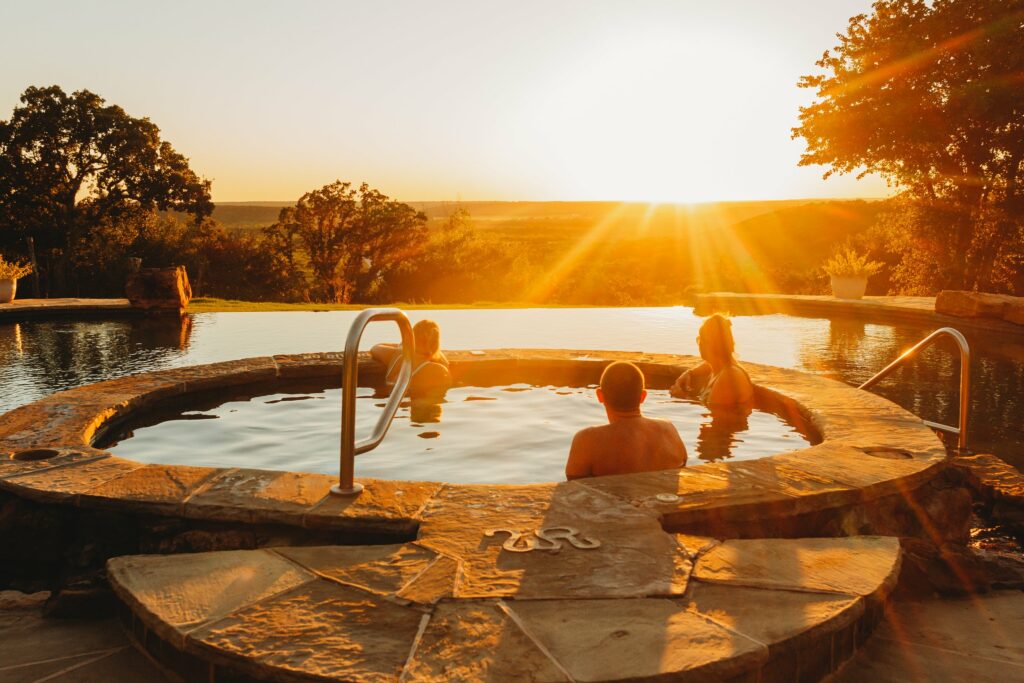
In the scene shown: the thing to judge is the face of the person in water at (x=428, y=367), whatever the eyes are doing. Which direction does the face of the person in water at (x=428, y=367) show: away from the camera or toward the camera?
away from the camera

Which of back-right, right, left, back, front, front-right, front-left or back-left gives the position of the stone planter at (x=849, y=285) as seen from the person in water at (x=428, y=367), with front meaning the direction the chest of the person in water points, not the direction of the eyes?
front-right

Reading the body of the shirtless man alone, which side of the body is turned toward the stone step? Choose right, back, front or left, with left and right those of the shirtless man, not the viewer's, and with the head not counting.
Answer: back

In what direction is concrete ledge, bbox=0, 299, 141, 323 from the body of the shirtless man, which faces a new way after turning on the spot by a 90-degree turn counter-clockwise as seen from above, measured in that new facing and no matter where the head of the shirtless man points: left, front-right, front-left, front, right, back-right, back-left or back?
front-right

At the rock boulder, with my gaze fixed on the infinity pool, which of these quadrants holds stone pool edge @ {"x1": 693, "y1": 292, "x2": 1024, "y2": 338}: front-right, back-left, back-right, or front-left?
front-left

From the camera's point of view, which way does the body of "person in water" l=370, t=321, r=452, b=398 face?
away from the camera

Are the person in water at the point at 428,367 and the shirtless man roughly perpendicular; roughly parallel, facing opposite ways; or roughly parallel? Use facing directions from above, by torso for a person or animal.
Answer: roughly parallel

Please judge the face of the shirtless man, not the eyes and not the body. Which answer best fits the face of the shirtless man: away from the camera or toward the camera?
away from the camera

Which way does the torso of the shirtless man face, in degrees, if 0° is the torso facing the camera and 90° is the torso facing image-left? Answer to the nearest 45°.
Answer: approximately 180°

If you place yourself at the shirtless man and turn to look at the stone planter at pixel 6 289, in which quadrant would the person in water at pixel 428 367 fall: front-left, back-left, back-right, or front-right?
front-right

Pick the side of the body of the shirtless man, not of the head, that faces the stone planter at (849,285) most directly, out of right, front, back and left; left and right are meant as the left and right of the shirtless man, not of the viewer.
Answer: front

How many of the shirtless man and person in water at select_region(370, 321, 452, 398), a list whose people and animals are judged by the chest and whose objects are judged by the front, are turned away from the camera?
2

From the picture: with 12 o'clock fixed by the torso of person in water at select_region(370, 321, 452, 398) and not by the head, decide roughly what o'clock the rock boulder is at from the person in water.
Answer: The rock boulder is roughly at 11 o'clock from the person in water.

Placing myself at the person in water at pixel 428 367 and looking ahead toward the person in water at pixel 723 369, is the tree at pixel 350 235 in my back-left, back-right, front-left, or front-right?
back-left

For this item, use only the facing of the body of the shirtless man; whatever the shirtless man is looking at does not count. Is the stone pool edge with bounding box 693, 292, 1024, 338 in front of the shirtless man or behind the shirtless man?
in front
